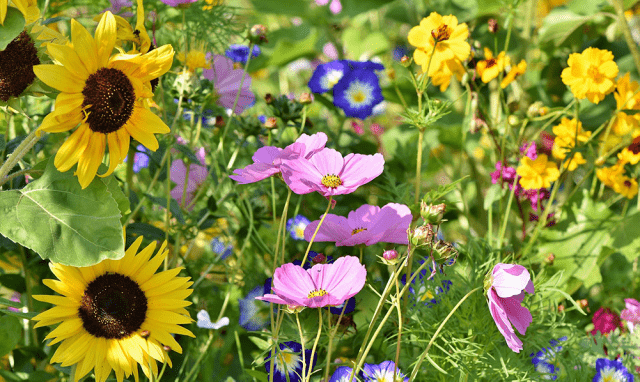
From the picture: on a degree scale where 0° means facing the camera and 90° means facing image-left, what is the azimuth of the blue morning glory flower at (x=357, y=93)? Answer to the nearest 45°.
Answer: approximately 0°

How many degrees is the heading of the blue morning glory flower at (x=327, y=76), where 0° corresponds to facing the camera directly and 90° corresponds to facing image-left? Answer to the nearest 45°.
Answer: approximately 45°

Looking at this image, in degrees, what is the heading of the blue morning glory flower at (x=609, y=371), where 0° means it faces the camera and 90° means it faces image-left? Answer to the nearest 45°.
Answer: approximately 0°

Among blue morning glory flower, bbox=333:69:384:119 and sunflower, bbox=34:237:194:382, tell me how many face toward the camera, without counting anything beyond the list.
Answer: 2

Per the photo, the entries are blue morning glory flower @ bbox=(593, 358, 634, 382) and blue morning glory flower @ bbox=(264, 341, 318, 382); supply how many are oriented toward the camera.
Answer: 2
